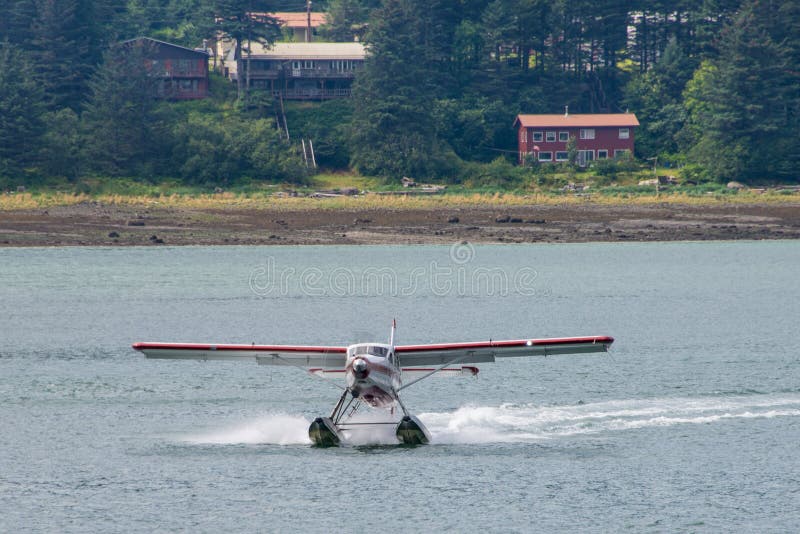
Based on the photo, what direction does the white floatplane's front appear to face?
toward the camera
